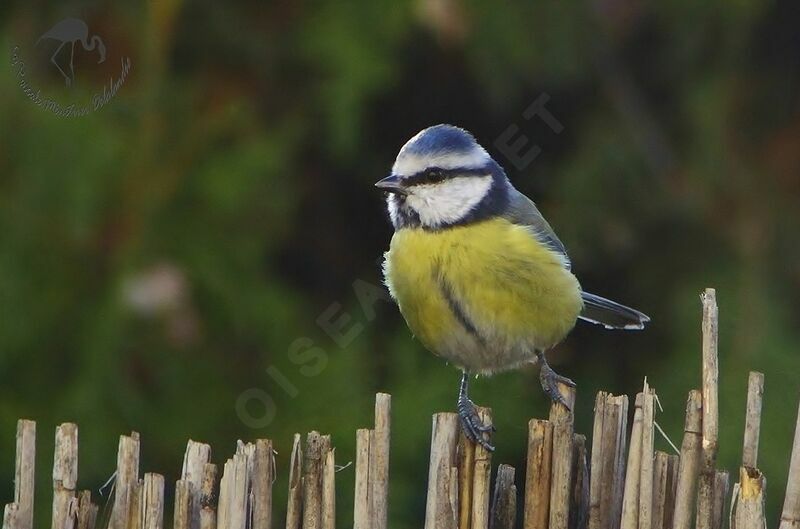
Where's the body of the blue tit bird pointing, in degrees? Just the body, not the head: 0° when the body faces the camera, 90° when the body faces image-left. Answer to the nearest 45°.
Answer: approximately 45°
